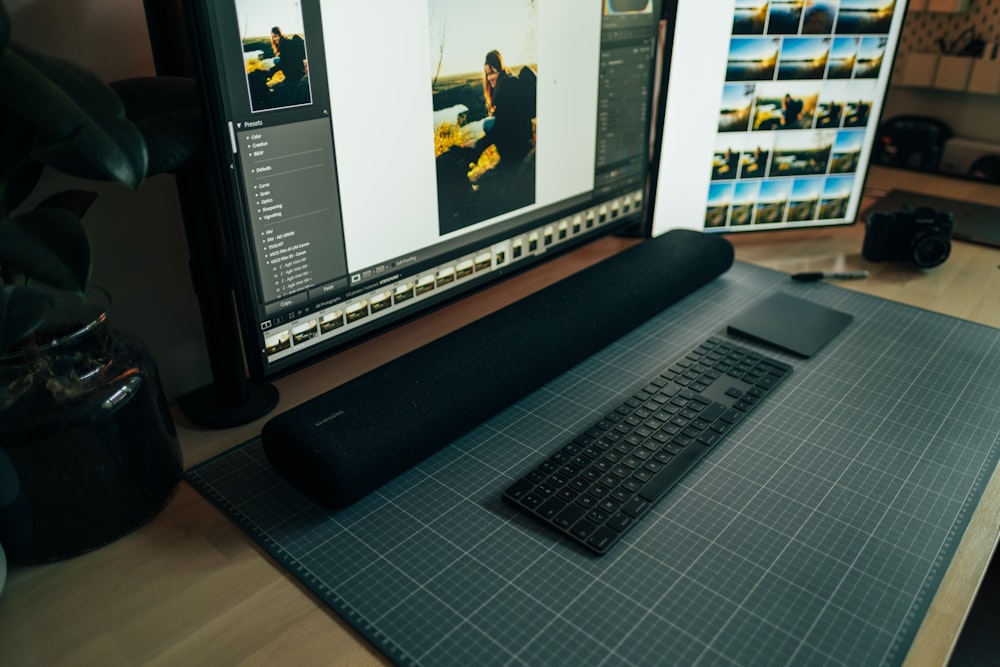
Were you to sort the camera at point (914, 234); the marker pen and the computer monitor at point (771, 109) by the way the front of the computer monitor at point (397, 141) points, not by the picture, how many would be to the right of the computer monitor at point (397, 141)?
0

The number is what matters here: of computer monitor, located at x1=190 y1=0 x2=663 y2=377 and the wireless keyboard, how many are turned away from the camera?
0

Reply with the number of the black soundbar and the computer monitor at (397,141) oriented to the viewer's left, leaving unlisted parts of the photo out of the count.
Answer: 0

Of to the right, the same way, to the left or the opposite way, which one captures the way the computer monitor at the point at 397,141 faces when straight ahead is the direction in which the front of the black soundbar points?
the same way

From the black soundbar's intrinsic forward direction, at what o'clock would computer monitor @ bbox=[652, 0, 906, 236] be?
The computer monitor is roughly at 9 o'clock from the black soundbar.

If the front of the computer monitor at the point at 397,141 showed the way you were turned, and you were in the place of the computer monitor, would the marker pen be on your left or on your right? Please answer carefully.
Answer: on your left

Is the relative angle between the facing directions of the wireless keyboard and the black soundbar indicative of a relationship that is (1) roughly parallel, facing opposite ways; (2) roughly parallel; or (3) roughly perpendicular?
roughly parallel

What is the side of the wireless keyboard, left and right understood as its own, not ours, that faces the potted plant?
right

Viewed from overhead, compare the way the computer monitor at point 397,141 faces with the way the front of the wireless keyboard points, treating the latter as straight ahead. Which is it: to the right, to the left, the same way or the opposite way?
the same way

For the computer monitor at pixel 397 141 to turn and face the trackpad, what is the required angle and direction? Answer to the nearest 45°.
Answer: approximately 45° to its left
